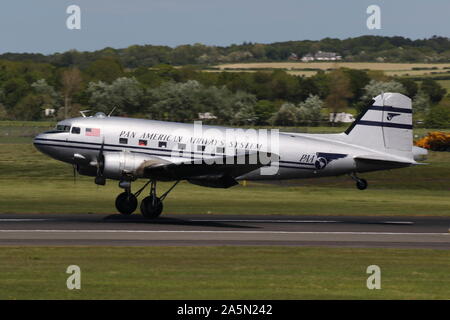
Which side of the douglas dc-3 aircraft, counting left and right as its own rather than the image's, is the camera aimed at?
left
